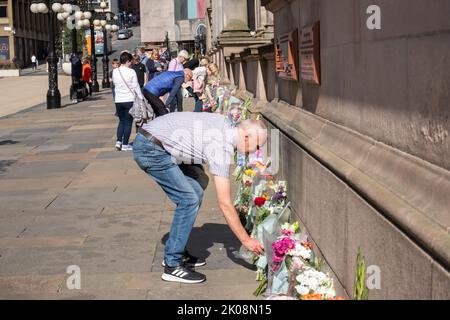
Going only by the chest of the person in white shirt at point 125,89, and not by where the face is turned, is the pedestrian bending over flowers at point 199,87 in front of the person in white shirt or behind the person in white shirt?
in front

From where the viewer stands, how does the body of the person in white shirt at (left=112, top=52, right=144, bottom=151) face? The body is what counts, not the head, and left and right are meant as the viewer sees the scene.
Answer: facing away from the viewer and to the right of the viewer

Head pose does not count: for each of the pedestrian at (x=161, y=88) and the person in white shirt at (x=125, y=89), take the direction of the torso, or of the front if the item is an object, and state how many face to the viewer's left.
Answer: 0

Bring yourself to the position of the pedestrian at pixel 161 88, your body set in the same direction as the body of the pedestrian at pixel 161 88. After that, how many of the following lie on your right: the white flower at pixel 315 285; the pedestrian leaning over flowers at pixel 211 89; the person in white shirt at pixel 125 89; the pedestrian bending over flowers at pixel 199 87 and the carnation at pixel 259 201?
2

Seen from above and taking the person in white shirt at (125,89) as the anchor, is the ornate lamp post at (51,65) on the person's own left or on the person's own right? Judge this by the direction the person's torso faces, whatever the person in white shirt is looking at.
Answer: on the person's own left

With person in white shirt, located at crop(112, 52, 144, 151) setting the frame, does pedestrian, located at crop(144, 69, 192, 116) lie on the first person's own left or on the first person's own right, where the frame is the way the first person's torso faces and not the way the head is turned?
on the first person's own right

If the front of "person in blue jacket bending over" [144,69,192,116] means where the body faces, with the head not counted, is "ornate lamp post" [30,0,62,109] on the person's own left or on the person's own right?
on the person's own left

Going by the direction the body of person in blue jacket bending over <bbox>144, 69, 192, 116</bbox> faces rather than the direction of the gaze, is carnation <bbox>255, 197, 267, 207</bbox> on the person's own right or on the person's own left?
on the person's own right

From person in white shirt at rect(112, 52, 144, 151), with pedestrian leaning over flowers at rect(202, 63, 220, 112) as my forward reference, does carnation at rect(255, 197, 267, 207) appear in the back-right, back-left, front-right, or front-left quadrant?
back-right

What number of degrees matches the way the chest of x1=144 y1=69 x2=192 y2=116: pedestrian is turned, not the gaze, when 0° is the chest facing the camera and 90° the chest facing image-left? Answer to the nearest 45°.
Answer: approximately 270°
